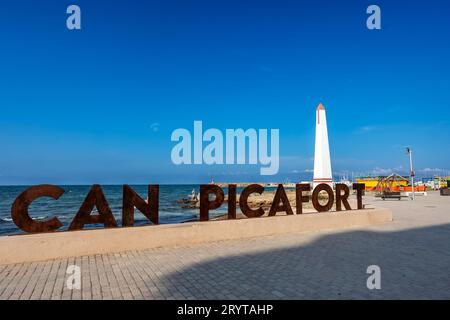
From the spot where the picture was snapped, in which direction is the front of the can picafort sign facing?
facing the viewer and to the right of the viewer
